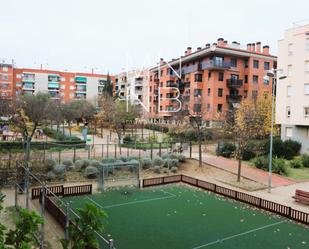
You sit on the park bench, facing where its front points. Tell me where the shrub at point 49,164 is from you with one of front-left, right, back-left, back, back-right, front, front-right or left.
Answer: front-right

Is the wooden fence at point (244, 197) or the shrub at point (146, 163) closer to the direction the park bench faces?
the wooden fence

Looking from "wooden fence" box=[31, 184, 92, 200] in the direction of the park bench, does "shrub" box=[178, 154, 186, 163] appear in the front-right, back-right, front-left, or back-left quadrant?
front-left

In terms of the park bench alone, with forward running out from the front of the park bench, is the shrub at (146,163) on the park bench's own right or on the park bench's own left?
on the park bench's own right

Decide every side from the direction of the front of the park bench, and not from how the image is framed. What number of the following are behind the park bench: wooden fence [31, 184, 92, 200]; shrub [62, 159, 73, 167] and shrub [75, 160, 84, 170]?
0

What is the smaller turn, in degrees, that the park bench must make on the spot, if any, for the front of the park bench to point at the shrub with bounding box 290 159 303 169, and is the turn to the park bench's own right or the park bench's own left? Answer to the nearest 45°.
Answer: approximately 135° to the park bench's own right

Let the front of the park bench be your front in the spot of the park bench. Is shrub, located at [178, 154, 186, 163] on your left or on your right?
on your right

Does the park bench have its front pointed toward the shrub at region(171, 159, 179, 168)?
no

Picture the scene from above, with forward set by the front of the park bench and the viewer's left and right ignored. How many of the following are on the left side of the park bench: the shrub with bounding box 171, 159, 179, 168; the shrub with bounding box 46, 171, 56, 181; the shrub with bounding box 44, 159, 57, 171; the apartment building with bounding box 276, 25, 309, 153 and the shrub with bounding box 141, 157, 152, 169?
0

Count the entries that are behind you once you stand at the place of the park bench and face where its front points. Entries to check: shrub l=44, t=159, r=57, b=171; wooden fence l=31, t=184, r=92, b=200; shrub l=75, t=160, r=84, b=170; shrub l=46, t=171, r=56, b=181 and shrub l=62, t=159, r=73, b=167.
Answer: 0

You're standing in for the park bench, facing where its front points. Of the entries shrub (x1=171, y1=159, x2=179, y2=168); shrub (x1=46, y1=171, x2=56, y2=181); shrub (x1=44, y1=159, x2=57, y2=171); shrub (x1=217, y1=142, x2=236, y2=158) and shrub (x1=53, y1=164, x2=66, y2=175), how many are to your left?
0

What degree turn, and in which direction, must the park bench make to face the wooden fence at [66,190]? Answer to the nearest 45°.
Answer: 0° — it already faces it

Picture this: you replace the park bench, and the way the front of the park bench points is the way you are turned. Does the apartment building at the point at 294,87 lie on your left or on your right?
on your right

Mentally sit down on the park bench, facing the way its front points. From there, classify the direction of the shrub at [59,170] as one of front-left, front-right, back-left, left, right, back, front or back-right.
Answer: front-right

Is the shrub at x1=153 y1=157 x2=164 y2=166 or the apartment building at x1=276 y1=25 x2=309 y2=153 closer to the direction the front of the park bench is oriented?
the shrub

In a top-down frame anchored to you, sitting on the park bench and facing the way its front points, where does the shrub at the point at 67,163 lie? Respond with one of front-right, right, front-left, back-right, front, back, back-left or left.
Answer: front-right
